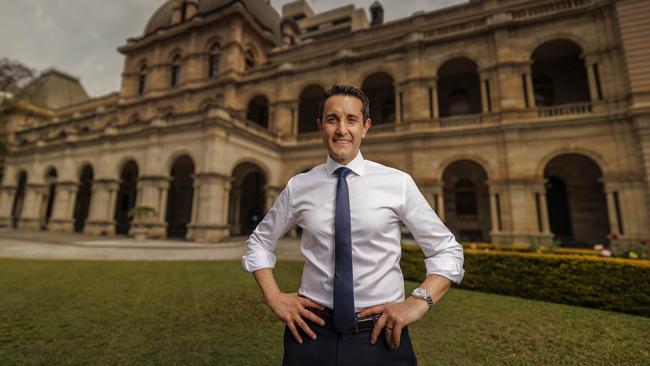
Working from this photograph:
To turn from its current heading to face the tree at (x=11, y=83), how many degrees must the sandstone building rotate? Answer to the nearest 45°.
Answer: approximately 45° to its right

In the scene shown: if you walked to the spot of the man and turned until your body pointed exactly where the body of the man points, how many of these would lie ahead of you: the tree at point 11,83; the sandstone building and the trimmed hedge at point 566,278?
0

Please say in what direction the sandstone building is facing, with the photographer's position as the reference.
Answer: facing the viewer and to the left of the viewer

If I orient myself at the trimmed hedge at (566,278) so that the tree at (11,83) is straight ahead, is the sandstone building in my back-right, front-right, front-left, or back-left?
front-right

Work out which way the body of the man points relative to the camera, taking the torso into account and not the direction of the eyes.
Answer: toward the camera

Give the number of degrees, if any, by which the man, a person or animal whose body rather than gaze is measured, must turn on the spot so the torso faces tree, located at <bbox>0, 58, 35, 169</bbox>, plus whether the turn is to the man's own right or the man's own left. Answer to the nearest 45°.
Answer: approximately 135° to the man's own right

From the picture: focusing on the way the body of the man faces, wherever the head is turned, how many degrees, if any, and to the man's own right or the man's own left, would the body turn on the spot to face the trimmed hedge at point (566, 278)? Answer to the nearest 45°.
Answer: approximately 135° to the man's own left

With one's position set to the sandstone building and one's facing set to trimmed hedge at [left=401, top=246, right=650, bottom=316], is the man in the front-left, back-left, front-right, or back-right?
front-right

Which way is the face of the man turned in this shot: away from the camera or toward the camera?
toward the camera

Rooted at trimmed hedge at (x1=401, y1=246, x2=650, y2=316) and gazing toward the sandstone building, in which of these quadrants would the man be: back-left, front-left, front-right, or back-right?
back-left

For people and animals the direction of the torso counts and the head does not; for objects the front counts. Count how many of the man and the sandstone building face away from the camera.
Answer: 0
